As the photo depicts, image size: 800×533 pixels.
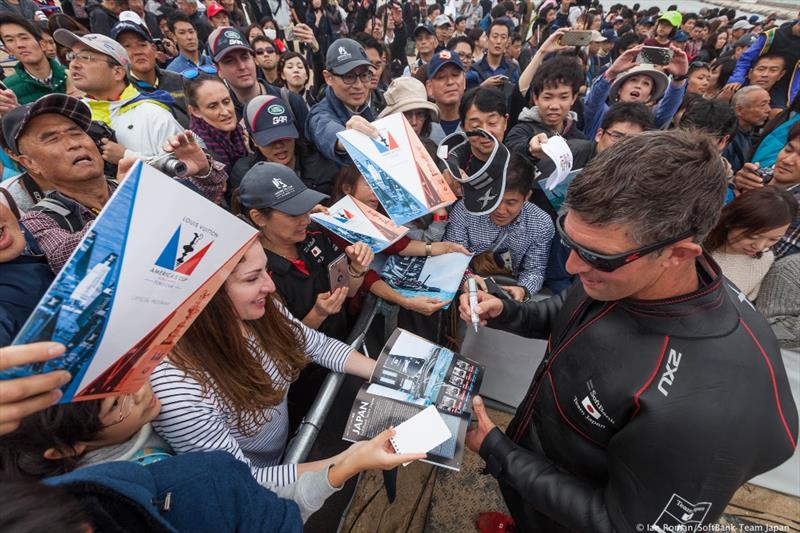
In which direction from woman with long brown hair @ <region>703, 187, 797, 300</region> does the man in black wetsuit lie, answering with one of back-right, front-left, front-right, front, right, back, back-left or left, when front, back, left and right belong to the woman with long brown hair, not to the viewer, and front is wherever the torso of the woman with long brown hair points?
front-right

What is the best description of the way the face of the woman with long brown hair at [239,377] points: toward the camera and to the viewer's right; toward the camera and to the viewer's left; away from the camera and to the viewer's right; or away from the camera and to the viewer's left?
toward the camera and to the viewer's right

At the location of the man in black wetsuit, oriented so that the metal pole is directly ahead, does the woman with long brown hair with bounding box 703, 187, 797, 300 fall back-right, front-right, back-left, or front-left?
back-right

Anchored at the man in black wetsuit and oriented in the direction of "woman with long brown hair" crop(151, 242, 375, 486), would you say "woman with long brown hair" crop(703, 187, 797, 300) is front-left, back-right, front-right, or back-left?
back-right
